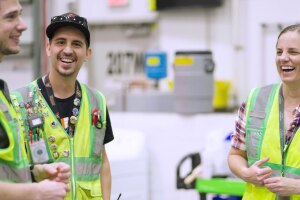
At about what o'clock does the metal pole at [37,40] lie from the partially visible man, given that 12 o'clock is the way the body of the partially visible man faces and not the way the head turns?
The metal pole is roughly at 9 o'clock from the partially visible man.

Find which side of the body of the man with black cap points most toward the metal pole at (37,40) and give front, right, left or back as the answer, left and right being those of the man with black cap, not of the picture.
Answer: back

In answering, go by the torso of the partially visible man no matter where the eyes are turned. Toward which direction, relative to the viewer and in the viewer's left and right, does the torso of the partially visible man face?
facing to the right of the viewer

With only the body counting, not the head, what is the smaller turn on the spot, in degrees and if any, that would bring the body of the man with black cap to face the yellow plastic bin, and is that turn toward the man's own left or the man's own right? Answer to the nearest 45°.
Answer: approximately 135° to the man's own left

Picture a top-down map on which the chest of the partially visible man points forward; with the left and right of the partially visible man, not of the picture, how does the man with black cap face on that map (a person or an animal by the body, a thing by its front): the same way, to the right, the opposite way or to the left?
to the right

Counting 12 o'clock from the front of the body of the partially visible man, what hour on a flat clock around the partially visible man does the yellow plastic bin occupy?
The yellow plastic bin is roughly at 10 o'clock from the partially visible man.

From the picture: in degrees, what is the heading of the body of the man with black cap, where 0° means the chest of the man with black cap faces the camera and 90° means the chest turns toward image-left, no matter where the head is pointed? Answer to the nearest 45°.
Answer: approximately 0°

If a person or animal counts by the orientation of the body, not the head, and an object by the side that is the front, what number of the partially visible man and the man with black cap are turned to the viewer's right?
1

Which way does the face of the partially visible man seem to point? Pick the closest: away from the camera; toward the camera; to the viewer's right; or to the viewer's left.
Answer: to the viewer's right

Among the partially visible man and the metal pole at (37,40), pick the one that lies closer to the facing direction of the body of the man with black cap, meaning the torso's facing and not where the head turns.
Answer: the partially visible man
